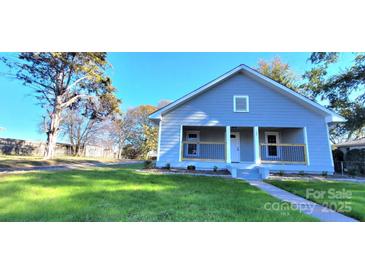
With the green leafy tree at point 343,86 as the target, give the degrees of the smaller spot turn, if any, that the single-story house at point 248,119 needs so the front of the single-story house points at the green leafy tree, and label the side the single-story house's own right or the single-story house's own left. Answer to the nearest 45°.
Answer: approximately 135° to the single-story house's own left

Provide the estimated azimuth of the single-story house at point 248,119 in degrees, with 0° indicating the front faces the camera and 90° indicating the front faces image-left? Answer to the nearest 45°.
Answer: approximately 0°

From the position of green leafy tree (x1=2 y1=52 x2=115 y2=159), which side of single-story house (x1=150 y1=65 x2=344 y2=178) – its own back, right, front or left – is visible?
right
